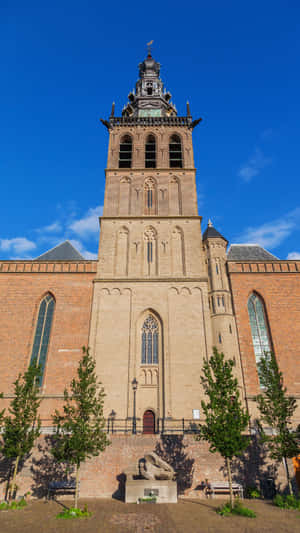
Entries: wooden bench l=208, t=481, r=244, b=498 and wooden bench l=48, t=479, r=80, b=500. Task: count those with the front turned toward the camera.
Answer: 2

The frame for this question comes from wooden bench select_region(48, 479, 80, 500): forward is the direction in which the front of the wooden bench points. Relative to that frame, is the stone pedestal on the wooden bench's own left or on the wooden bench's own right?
on the wooden bench's own left

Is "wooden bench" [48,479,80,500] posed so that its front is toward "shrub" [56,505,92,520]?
yes

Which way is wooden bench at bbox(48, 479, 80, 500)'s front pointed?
toward the camera

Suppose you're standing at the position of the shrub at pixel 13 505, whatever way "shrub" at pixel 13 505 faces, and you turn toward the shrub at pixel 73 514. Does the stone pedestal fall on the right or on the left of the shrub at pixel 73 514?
left

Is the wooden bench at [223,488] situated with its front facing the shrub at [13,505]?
no

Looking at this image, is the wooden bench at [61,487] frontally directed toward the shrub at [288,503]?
no

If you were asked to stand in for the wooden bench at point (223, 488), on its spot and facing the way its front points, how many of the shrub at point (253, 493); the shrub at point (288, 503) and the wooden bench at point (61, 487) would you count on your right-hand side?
1

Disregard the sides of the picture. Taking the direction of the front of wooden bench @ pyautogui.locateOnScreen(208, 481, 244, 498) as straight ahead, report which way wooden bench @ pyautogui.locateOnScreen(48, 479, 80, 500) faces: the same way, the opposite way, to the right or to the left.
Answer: the same way

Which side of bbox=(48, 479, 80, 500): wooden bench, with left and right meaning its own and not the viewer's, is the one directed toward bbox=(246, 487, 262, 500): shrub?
left

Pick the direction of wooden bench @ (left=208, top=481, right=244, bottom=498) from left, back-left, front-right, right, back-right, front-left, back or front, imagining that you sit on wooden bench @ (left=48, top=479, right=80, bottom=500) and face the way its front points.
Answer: left

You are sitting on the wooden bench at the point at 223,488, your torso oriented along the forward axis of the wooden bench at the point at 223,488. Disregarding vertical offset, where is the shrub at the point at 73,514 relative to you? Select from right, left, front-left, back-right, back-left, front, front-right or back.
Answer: front-right

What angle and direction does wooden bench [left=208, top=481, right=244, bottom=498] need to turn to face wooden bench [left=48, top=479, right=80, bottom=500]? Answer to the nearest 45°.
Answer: approximately 90° to its right

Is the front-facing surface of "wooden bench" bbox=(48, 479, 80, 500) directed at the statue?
no

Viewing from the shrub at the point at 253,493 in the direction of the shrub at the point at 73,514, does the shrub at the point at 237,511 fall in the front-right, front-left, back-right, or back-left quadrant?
front-left

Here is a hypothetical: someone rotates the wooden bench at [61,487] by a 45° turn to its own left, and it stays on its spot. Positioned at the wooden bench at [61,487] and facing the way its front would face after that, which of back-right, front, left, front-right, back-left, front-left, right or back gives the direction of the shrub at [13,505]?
right

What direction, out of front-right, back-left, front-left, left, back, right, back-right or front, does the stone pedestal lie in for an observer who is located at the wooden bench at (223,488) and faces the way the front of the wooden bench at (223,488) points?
front-right

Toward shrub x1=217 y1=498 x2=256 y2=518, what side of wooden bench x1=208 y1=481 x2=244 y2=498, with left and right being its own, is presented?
front
